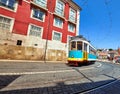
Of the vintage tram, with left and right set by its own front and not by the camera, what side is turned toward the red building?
right

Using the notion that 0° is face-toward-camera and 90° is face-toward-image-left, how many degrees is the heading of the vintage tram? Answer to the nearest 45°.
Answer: approximately 45°
